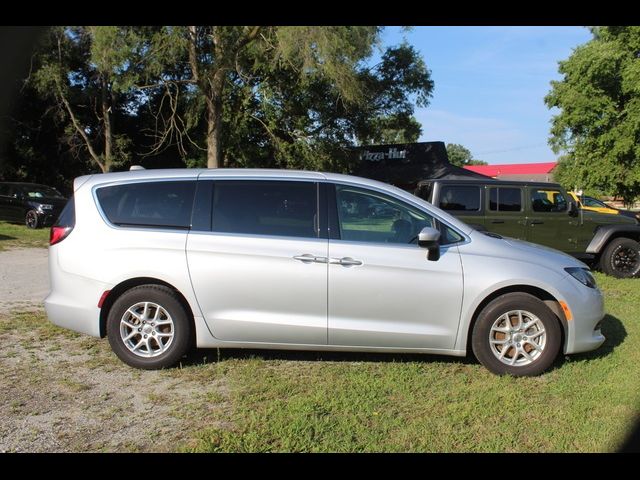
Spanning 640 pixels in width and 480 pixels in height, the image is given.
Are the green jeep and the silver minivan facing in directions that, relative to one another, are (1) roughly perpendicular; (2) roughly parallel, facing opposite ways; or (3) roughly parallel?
roughly parallel

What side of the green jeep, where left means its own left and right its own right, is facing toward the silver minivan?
right

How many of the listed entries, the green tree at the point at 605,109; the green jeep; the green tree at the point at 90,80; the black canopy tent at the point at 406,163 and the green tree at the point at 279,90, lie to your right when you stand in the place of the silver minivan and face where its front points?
0

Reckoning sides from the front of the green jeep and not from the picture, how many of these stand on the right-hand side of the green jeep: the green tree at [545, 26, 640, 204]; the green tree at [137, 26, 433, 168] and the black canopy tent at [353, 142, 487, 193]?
0

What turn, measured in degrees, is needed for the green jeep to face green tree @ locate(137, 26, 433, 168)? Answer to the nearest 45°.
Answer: approximately 135° to its left

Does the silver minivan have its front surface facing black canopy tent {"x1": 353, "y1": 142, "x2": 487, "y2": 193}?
no

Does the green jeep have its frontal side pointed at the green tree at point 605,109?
no

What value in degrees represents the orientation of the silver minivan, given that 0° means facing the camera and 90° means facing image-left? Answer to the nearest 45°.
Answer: approximately 270°

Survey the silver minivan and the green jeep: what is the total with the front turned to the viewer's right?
2

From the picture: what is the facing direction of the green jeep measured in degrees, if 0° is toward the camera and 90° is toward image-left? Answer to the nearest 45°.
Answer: approximately 270°

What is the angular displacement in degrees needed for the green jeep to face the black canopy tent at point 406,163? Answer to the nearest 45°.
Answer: approximately 90° to its left

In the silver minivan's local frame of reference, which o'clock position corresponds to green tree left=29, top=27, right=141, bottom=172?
The green tree is roughly at 8 o'clock from the silver minivan.

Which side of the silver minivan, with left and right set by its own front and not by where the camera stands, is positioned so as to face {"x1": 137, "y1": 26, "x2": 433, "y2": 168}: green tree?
left

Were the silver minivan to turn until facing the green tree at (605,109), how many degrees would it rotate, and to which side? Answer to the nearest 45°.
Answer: approximately 45° to its left
